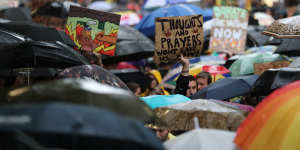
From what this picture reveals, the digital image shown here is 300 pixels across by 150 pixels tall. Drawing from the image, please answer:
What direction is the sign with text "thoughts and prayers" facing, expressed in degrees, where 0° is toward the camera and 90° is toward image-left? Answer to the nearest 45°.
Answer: approximately 0°

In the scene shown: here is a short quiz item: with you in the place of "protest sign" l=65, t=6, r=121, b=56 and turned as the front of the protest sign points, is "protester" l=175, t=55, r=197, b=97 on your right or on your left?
on your left

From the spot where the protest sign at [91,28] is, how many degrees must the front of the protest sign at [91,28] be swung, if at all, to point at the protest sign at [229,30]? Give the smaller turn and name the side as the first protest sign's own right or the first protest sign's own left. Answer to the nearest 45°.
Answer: approximately 135° to the first protest sign's own left

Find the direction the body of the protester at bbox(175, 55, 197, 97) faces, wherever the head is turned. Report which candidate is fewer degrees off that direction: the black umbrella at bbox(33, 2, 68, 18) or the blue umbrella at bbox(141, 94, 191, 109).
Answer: the blue umbrella

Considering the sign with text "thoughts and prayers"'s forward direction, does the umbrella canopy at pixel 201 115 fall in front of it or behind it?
in front

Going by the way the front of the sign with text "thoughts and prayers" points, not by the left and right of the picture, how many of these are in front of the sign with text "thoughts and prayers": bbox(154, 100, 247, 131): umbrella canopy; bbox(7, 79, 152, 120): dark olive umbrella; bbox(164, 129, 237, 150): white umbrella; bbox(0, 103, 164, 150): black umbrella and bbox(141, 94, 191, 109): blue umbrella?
5
